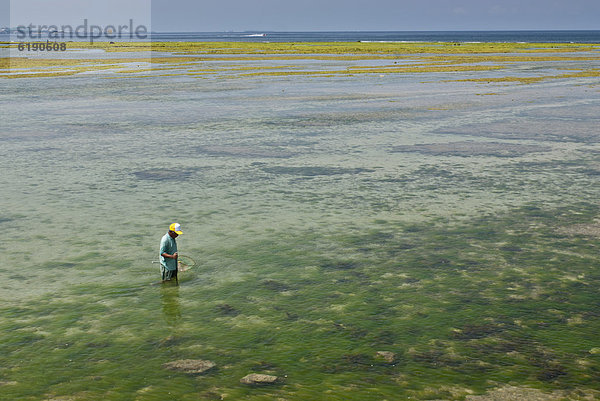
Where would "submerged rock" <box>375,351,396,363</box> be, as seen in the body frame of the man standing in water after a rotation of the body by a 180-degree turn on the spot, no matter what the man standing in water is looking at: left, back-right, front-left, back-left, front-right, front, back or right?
back-left

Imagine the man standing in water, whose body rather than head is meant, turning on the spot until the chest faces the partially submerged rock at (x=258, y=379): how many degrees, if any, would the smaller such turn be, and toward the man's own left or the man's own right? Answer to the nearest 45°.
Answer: approximately 90° to the man's own right

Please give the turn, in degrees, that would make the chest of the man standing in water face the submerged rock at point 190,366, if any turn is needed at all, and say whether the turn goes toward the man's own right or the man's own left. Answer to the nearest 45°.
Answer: approximately 90° to the man's own right

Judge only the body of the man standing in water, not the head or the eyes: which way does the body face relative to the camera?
to the viewer's right

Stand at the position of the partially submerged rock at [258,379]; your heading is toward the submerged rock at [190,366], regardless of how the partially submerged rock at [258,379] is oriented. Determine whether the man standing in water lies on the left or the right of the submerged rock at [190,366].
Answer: right
